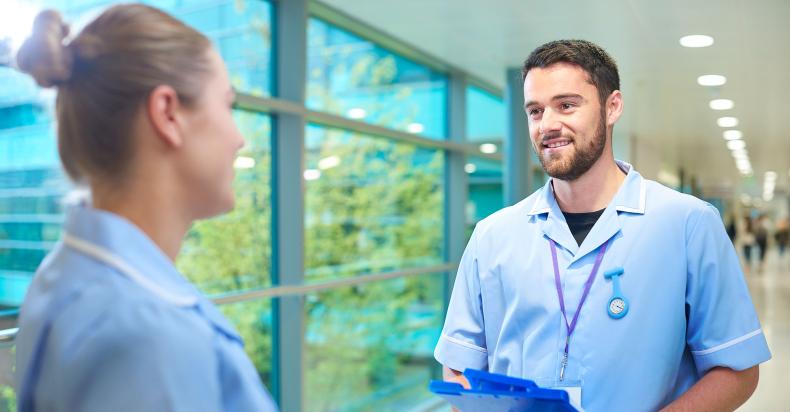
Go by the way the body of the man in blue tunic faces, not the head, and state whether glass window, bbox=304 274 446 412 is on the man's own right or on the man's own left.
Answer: on the man's own right

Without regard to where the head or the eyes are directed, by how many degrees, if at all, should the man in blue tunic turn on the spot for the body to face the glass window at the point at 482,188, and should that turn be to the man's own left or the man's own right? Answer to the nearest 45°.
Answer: approximately 135° to the man's own right

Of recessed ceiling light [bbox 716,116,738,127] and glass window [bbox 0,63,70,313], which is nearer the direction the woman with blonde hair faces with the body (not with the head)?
the recessed ceiling light

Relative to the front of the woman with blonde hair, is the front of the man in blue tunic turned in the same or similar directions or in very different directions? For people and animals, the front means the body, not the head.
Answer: very different directions

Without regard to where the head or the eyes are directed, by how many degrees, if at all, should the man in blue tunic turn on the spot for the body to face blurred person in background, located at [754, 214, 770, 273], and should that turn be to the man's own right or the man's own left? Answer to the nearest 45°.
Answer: approximately 135° to the man's own right

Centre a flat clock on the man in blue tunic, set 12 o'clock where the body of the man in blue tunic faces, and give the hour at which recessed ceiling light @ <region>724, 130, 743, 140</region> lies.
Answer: The recessed ceiling light is roughly at 5 o'clock from the man in blue tunic.

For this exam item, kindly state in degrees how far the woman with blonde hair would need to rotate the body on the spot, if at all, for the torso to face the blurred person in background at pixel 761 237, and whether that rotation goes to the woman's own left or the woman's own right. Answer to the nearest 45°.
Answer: approximately 45° to the woman's own left

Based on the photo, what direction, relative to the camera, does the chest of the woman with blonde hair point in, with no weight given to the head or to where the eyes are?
to the viewer's right

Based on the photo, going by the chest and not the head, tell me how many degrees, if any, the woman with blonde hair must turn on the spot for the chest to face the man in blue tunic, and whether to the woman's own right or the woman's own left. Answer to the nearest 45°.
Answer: approximately 45° to the woman's own left

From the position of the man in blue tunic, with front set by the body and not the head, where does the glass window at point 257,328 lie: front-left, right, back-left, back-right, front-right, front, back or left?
right

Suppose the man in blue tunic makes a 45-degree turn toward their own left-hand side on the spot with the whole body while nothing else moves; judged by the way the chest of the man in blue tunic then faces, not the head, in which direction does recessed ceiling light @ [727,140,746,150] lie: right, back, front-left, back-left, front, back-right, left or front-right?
back

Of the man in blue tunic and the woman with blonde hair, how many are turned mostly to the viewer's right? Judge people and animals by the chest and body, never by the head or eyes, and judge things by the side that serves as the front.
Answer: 1

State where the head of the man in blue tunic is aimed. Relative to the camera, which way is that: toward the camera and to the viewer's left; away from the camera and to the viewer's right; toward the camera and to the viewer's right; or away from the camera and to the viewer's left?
toward the camera and to the viewer's left

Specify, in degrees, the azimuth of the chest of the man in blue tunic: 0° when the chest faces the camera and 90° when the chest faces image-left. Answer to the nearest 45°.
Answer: approximately 45°

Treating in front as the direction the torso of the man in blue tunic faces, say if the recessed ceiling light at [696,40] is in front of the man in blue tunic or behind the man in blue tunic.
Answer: behind

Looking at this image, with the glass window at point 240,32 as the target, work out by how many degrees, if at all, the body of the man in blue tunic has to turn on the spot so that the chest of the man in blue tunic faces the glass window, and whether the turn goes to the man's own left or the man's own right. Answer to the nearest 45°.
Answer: approximately 90° to the man's own right
